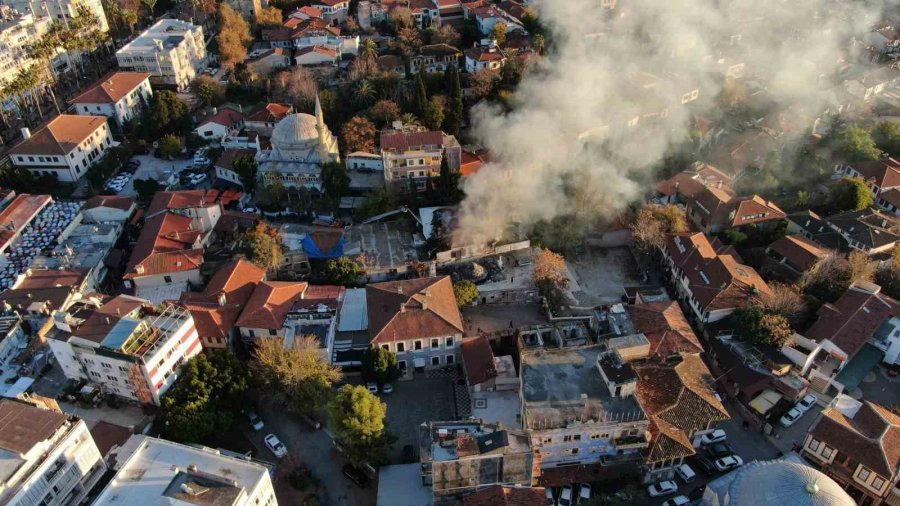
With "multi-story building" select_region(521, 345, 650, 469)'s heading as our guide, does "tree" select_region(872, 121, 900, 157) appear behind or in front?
behind

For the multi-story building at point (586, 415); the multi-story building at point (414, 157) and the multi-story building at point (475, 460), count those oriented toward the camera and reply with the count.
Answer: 3

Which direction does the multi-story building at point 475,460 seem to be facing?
toward the camera

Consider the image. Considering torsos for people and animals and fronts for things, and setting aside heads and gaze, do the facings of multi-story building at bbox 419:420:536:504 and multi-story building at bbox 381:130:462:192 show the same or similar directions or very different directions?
same or similar directions

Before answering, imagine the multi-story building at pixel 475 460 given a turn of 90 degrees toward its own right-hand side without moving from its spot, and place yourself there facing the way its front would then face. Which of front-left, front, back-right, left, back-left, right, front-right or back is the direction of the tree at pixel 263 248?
front-right

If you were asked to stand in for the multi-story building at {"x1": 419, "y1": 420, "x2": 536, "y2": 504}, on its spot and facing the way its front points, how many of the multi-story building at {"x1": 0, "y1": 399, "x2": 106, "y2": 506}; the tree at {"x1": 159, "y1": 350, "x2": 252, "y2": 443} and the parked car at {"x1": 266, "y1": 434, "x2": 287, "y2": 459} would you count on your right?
3

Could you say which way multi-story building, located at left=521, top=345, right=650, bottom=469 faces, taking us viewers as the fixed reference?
facing the viewer

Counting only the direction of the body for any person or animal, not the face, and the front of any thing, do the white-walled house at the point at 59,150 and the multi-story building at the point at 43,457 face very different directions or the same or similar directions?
same or similar directions

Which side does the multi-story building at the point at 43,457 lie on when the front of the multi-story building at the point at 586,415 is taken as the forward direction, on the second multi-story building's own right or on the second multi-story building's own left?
on the second multi-story building's own right

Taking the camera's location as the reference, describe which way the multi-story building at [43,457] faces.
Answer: facing the viewer and to the right of the viewer

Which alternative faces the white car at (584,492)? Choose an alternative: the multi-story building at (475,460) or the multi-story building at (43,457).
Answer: the multi-story building at (43,457)
